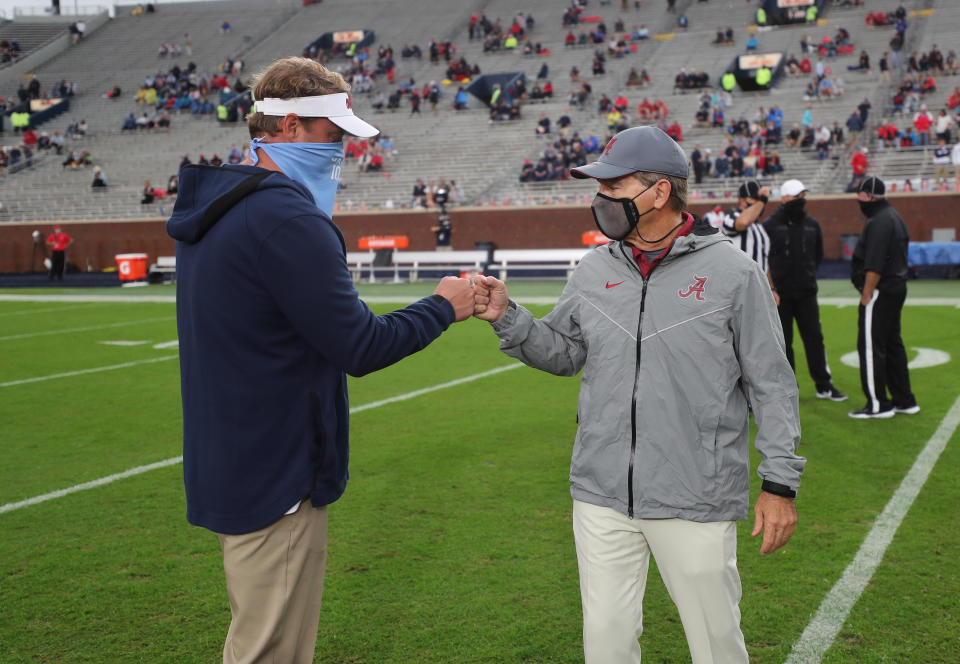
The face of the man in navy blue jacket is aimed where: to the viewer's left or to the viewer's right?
to the viewer's right

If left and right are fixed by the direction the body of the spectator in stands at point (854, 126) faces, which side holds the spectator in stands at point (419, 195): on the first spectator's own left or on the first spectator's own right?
on the first spectator's own right

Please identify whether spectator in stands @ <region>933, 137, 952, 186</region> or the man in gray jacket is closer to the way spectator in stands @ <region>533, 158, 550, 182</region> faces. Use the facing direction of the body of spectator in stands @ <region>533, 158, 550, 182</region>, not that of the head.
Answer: the man in gray jacket

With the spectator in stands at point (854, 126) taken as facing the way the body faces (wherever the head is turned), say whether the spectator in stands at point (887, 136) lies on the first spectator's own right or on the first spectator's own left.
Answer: on the first spectator's own left

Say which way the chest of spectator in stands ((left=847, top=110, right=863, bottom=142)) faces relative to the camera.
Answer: toward the camera

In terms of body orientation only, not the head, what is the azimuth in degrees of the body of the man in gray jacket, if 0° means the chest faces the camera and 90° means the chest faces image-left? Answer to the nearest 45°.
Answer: approximately 45°

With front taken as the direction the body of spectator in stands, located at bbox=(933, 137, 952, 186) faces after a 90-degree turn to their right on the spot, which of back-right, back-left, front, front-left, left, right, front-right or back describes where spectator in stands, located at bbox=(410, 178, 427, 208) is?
front

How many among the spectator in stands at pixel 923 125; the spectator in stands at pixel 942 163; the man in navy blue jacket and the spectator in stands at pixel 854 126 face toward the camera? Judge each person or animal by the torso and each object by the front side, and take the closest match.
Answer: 3

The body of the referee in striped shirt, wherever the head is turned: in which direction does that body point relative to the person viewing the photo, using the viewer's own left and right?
facing the viewer and to the right of the viewer

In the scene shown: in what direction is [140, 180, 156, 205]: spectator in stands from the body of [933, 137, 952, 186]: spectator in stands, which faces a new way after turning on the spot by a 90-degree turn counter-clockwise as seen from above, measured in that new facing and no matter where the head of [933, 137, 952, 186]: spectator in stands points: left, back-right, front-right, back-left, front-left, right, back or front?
back

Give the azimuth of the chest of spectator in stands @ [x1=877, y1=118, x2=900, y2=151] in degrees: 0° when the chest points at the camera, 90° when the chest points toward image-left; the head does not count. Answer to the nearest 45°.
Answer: approximately 0°

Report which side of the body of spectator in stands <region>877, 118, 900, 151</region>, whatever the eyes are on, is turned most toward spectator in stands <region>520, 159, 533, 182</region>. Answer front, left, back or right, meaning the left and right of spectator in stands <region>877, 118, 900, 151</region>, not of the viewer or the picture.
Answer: right

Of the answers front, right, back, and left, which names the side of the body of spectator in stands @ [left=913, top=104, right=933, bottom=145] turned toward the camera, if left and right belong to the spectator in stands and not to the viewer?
front
